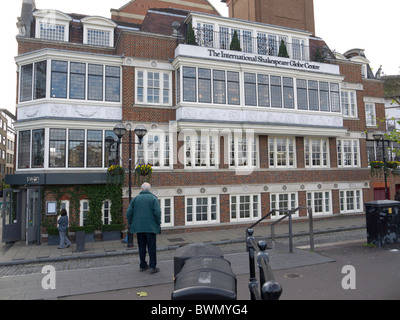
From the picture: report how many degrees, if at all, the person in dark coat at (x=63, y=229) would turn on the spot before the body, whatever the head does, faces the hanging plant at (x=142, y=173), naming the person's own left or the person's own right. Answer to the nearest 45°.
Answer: approximately 180°

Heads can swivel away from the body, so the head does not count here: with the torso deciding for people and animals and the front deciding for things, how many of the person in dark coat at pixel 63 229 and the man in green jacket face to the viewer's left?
1

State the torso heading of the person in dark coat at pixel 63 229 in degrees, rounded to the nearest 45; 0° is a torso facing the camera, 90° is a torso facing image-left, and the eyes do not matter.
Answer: approximately 90°

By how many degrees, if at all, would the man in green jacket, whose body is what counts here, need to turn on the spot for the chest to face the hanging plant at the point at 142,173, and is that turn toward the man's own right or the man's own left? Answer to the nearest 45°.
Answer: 0° — they already face it

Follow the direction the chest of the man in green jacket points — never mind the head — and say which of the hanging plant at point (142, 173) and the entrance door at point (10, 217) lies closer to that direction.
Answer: the hanging plant

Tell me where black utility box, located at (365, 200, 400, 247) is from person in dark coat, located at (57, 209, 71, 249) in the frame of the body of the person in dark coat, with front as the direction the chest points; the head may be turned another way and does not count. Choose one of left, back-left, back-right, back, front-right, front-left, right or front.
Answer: back-left

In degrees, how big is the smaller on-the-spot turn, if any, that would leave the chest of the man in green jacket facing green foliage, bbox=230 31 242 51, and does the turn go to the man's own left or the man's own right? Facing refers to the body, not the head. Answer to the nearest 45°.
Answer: approximately 45° to the man's own right

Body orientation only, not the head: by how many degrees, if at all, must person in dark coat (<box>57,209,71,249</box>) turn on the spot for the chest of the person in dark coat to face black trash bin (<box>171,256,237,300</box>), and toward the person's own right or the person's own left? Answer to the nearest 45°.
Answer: approximately 90° to the person's own left

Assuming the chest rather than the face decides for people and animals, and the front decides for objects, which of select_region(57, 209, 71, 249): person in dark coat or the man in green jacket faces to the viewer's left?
the person in dark coat

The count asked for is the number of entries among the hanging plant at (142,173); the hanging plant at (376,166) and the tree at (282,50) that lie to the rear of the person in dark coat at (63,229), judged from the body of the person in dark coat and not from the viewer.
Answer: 3

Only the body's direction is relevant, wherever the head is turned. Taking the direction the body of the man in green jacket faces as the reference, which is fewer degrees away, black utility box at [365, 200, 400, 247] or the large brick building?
the large brick building

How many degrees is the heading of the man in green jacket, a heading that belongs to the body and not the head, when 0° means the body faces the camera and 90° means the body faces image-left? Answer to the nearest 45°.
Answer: approximately 180°

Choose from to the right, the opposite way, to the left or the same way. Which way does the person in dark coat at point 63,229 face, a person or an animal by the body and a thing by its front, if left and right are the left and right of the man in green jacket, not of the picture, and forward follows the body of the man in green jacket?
to the left

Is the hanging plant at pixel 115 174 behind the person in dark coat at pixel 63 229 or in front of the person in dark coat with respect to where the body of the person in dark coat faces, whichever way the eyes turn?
behind

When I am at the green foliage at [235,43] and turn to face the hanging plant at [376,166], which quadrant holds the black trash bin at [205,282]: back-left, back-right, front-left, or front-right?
back-right

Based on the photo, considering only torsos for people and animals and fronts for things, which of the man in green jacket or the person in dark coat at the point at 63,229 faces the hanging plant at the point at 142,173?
the man in green jacket
